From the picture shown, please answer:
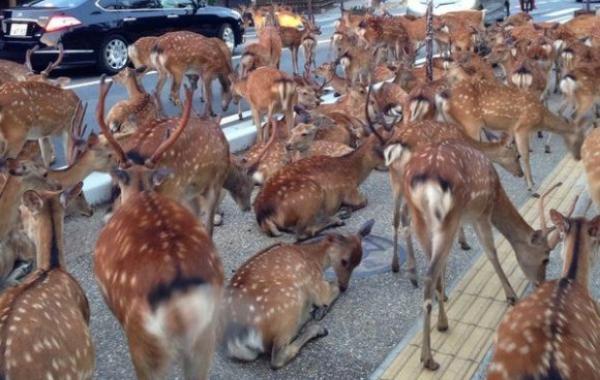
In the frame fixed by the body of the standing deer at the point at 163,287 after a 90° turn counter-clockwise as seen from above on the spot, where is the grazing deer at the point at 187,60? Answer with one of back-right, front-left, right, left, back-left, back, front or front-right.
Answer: right

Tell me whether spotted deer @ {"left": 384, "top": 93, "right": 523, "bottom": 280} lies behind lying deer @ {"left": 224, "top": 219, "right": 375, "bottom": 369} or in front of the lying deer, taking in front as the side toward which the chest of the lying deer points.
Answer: in front

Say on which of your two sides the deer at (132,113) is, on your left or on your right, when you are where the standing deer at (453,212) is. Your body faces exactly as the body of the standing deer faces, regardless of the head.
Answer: on your left

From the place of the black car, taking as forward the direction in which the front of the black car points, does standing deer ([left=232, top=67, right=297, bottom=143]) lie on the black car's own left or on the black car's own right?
on the black car's own right

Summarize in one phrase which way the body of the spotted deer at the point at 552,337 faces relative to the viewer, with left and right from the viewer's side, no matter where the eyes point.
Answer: facing away from the viewer

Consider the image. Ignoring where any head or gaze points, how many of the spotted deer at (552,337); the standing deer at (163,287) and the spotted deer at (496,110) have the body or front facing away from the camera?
2

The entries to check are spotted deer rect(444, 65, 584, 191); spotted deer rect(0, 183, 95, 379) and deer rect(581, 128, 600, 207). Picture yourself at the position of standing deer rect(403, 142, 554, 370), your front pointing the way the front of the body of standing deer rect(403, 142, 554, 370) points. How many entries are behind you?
1

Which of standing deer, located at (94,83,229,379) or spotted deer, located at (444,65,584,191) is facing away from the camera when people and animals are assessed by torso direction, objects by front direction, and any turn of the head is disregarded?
the standing deer

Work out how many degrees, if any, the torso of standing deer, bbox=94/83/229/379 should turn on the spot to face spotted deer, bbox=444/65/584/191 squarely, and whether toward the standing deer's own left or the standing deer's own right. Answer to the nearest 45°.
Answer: approximately 45° to the standing deer's own right

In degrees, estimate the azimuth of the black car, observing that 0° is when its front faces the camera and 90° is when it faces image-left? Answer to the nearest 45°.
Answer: approximately 225°

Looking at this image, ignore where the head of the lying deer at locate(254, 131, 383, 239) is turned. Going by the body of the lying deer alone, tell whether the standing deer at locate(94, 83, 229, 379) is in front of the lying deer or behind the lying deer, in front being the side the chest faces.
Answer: behind

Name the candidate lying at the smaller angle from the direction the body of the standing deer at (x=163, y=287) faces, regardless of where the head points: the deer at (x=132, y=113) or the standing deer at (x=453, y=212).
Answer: the deer

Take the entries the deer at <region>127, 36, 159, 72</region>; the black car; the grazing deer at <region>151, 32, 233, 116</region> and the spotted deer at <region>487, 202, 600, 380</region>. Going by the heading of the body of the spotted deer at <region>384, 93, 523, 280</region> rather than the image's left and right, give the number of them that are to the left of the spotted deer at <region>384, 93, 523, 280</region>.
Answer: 3

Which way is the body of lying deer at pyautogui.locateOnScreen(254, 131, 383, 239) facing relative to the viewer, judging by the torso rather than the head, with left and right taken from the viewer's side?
facing away from the viewer and to the right of the viewer

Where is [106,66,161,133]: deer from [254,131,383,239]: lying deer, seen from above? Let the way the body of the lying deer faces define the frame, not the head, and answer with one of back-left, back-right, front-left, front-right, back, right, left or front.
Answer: left
